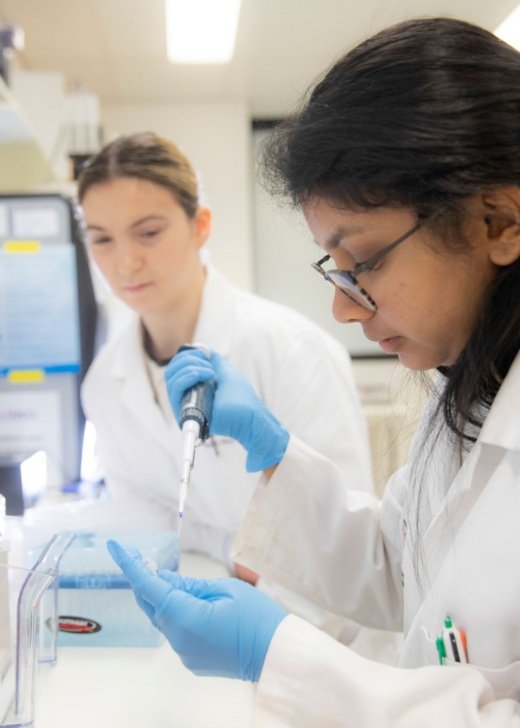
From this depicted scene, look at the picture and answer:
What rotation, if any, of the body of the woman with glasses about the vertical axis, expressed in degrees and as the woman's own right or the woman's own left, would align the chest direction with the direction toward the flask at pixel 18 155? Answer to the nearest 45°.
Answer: approximately 45° to the woman's own right

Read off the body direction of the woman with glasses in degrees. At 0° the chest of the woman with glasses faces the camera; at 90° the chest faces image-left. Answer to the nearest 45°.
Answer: approximately 90°

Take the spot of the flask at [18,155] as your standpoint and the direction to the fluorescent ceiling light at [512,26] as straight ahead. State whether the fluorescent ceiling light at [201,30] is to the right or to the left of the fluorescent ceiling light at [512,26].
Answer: left

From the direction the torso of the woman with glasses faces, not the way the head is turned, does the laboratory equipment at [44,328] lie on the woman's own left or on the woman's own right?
on the woman's own right

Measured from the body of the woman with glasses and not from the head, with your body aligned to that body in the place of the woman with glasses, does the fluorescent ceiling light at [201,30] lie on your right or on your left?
on your right

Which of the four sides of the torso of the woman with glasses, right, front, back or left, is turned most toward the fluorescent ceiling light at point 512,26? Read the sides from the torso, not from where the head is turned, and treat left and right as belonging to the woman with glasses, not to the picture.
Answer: right
